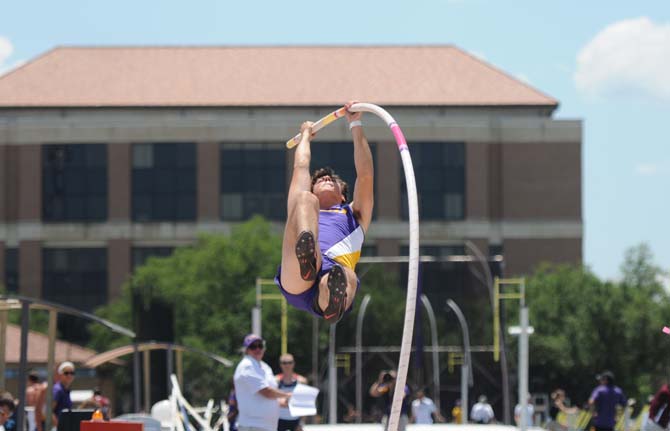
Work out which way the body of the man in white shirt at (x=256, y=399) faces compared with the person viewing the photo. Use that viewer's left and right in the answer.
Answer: facing the viewer and to the right of the viewer

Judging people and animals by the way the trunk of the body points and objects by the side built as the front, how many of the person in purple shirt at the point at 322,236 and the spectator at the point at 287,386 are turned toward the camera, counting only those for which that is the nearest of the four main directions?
2

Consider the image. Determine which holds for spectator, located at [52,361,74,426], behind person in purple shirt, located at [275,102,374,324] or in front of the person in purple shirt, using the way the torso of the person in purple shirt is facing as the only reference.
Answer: behind

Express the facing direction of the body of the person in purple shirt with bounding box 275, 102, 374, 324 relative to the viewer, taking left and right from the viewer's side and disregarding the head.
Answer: facing the viewer

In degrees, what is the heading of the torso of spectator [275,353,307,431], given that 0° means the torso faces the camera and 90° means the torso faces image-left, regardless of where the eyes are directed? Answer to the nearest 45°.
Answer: approximately 0°

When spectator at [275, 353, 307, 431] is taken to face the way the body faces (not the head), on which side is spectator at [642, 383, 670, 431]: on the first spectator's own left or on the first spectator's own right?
on the first spectator's own left
